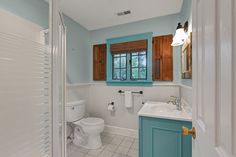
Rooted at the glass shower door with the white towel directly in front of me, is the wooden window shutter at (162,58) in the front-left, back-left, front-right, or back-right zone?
front-right

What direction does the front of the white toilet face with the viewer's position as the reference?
facing the viewer and to the right of the viewer

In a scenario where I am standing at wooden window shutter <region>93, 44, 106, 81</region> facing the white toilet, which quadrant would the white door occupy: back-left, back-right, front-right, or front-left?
front-left

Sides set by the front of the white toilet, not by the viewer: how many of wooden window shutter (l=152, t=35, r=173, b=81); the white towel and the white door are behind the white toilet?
0

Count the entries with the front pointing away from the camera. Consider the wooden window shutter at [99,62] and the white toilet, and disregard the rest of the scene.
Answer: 0

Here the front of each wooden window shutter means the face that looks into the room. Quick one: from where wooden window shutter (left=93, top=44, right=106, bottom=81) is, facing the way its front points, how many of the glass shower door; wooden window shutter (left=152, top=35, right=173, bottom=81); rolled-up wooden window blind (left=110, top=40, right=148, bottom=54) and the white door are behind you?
0

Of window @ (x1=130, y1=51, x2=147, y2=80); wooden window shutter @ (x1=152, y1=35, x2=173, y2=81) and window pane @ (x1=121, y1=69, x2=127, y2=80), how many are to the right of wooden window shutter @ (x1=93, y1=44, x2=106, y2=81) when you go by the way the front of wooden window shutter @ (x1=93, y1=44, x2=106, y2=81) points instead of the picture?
0

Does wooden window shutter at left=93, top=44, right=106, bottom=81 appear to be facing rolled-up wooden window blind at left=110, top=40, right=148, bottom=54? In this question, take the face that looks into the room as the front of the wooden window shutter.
no

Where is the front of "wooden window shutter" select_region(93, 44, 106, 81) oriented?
toward the camera

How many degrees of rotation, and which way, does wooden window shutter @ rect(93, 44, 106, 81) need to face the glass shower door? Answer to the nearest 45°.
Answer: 0° — it already faces it

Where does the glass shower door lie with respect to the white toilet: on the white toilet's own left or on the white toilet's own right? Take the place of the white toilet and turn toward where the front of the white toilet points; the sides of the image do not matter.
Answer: on the white toilet's own right
